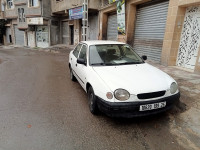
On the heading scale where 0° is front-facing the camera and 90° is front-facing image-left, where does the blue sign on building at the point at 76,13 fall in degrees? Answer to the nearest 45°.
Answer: approximately 0°

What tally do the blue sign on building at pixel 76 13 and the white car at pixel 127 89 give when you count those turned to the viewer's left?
0

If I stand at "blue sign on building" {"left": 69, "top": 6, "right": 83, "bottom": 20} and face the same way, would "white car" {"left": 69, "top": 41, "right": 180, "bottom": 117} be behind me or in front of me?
in front

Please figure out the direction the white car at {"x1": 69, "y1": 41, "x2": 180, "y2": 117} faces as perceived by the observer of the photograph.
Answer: facing the viewer and to the right of the viewer

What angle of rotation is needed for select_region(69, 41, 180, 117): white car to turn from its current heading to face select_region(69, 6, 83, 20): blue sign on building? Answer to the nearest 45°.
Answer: approximately 135° to its left
